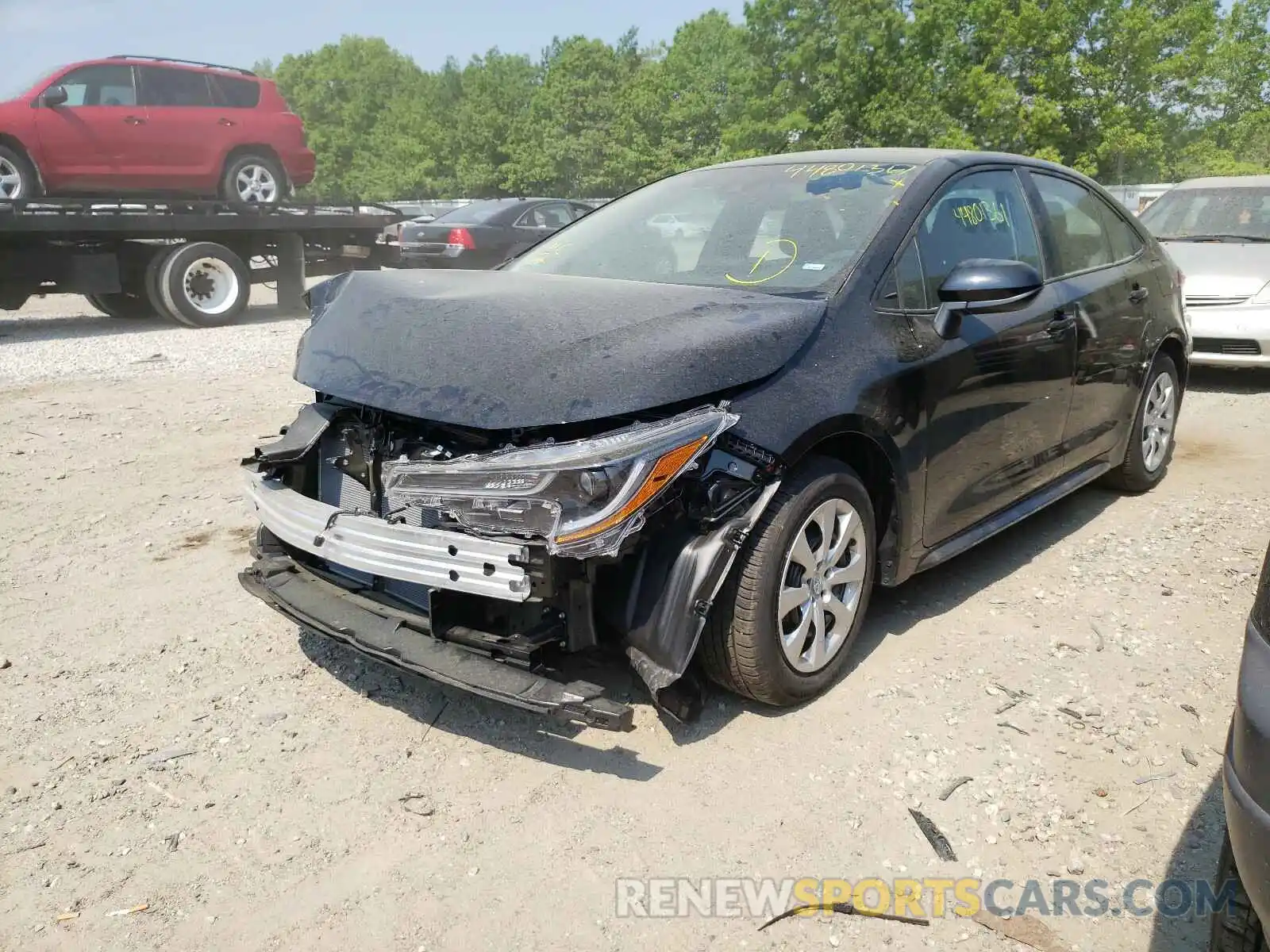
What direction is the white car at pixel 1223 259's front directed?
toward the camera

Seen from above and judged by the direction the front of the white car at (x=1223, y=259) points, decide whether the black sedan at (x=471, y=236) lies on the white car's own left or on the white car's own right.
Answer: on the white car's own right

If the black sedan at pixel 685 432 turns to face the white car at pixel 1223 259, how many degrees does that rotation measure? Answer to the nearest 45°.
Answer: approximately 180°

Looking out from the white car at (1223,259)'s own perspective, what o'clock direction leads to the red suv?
The red suv is roughly at 3 o'clock from the white car.

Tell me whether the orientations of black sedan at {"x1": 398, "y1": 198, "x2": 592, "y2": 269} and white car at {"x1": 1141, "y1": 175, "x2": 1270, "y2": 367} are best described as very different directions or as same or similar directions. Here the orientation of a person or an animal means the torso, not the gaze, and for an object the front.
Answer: very different directions

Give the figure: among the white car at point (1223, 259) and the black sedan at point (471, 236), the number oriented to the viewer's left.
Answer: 0

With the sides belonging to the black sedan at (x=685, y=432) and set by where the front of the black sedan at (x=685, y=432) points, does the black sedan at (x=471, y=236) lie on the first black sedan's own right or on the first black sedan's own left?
on the first black sedan's own right

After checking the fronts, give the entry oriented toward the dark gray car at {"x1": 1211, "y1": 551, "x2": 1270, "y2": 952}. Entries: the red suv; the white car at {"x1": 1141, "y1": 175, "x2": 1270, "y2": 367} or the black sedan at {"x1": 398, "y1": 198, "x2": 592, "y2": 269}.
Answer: the white car

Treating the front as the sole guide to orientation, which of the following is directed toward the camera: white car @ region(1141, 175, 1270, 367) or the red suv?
the white car

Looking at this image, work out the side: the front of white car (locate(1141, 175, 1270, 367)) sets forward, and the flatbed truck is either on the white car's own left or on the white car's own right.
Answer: on the white car's own right

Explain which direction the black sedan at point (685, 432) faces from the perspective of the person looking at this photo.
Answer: facing the viewer and to the left of the viewer

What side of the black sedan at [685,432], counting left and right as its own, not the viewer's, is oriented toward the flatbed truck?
right

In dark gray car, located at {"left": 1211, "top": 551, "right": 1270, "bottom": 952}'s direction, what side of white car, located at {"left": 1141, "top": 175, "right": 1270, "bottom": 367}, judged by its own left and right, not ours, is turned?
front

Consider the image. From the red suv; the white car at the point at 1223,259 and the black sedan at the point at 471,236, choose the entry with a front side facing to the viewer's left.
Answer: the red suv

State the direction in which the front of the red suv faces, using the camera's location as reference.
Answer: facing to the left of the viewer

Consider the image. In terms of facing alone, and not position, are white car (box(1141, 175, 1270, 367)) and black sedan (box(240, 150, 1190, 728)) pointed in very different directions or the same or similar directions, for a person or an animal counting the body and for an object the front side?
same or similar directions

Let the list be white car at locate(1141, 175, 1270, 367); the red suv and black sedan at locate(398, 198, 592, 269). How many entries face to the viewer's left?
1

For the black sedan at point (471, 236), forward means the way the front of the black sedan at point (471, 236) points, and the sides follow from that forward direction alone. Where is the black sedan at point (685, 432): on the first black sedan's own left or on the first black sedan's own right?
on the first black sedan's own right

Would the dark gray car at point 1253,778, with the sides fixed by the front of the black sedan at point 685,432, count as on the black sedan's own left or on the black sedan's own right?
on the black sedan's own left
